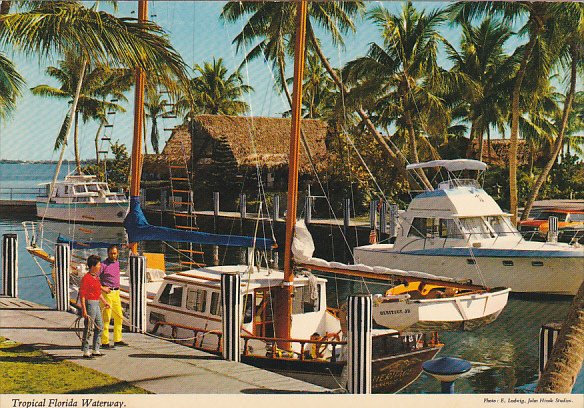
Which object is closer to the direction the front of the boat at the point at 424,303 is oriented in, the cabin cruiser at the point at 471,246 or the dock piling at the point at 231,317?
the cabin cruiser

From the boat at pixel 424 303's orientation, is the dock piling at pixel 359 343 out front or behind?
behind

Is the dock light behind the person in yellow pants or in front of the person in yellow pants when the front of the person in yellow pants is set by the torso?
in front

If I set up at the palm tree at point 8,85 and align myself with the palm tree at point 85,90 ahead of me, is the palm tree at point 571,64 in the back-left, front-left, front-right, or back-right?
front-right

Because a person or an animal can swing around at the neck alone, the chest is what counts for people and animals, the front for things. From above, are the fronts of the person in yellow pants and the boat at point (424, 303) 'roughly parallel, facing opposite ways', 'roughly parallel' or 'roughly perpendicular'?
roughly perpendicular

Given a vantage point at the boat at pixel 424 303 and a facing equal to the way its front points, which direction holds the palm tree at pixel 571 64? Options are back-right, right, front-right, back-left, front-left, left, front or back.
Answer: front

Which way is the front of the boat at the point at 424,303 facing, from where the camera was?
facing away from the viewer and to the right of the viewer

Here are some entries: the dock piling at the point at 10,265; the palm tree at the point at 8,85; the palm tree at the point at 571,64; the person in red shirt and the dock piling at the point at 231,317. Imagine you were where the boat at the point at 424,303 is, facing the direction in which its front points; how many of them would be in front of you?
1

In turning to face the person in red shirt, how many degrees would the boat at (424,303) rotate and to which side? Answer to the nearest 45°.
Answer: approximately 180°
